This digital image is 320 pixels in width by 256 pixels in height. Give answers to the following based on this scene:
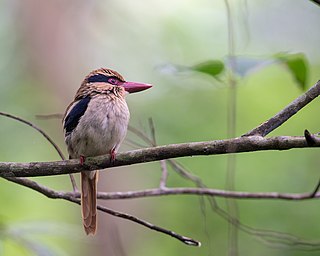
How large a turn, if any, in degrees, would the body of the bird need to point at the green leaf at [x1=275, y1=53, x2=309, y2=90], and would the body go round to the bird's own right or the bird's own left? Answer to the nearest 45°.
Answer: approximately 90° to the bird's own left

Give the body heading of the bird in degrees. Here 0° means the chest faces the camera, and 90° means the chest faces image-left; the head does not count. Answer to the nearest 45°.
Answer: approximately 315°
